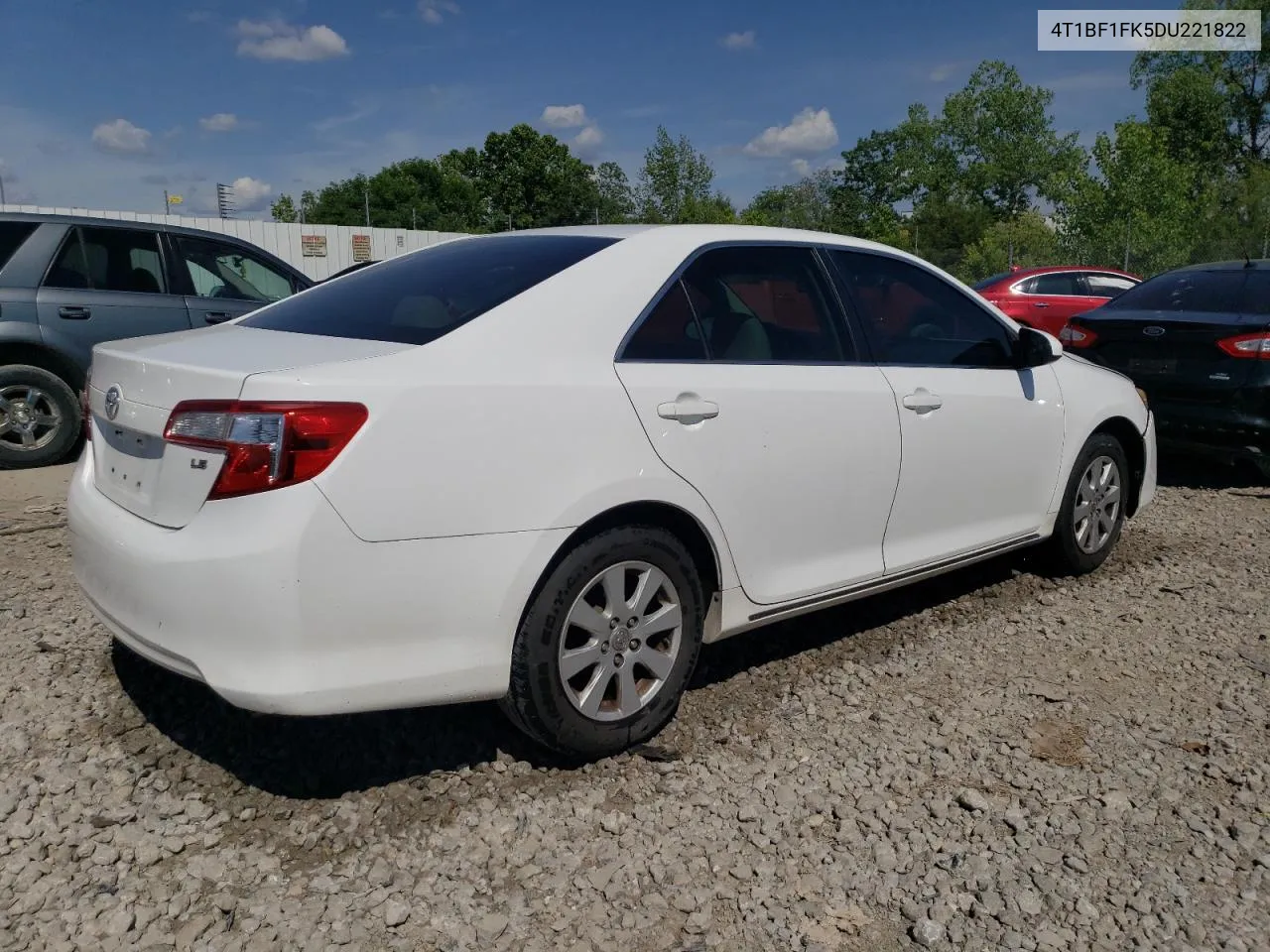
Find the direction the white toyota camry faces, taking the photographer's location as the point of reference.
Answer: facing away from the viewer and to the right of the viewer

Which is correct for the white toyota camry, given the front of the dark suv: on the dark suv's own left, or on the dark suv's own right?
on the dark suv's own right

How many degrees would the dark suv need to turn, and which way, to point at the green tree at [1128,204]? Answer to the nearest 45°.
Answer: approximately 45° to its left

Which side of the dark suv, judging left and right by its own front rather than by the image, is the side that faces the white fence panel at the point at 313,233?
left

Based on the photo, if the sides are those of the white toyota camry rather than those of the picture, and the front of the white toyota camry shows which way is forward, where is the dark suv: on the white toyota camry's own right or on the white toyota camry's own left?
on the white toyota camry's own left

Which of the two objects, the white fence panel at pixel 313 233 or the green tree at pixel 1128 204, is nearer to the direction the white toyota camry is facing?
the green tree

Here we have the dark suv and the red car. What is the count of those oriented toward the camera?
0

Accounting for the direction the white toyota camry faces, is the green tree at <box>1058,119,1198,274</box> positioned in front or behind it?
in front

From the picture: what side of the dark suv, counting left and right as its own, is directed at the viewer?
right
